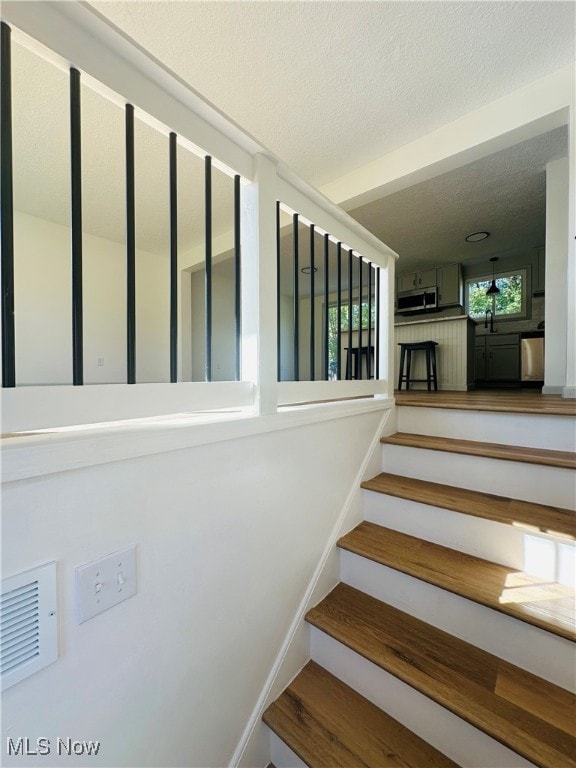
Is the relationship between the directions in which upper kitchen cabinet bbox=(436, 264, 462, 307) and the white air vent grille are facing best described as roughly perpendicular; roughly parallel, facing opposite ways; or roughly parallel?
roughly perpendicular

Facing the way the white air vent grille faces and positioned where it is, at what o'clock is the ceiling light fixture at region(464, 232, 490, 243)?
The ceiling light fixture is roughly at 10 o'clock from the white air vent grille.

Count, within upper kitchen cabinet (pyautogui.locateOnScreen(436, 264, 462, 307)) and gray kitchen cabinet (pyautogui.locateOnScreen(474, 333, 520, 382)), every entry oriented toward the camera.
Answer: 2

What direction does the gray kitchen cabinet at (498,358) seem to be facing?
toward the camera

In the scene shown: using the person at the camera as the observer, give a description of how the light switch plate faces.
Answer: facing the viewer and to the right of the viewer

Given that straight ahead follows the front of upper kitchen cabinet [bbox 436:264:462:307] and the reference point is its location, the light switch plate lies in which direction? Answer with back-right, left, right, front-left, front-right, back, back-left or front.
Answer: front

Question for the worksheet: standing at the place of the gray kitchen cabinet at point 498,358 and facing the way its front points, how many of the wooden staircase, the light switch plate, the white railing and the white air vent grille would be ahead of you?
4

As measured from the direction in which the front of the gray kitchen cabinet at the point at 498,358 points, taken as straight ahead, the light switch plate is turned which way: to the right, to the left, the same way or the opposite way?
to the left
